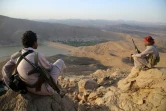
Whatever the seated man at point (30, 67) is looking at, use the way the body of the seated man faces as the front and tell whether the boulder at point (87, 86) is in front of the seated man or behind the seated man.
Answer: in front

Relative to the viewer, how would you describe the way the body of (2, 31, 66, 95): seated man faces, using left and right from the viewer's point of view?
facing away from the viewer and to the right of the viewer

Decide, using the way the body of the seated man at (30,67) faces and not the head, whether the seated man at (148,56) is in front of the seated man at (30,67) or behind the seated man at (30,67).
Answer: in front
